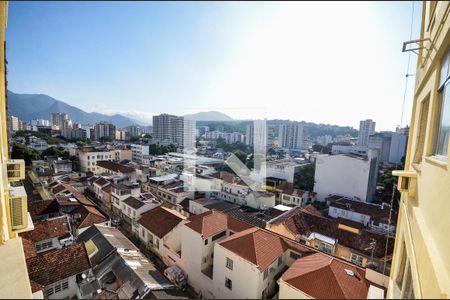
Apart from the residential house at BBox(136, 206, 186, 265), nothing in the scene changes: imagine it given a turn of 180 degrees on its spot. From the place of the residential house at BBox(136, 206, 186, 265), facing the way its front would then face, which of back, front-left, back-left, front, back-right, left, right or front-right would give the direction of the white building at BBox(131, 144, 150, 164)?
front-left

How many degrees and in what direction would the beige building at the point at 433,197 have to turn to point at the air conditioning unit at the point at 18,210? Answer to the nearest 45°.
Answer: approximately 45° to its left

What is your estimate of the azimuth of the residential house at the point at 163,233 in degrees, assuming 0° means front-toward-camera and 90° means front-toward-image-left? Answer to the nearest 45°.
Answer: approximately 45°

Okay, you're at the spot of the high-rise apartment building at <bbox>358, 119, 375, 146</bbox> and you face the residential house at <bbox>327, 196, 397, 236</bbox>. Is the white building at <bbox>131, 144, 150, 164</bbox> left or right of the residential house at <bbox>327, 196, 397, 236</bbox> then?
right

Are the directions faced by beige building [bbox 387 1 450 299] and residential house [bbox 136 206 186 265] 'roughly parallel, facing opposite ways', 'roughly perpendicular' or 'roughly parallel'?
roughly perpendicular

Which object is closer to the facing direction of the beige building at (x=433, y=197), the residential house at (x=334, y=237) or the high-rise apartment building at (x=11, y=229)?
the high-rise apartment building

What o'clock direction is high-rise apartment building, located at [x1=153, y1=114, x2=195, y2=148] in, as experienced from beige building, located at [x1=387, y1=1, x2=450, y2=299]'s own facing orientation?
The high-rise apartment building is roughly at 1 o'clock from the beige building.

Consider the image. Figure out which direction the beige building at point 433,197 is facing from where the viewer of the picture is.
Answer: facing to the left of the viewer

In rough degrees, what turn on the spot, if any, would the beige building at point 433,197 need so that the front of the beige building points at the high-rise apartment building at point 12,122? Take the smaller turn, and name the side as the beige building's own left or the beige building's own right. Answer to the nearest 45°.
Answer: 0° — it already faces it
